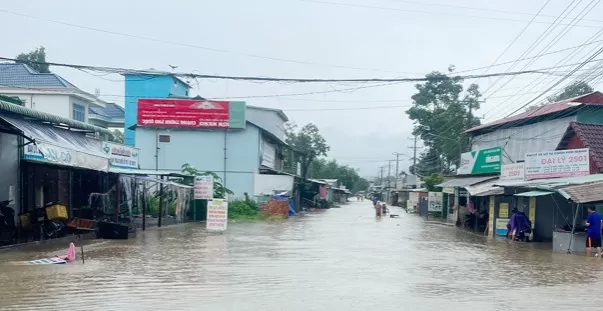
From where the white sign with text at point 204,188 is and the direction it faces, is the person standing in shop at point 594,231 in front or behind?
in front

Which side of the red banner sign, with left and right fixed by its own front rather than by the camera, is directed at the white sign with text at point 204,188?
front

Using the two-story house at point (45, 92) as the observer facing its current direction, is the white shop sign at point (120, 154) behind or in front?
in front

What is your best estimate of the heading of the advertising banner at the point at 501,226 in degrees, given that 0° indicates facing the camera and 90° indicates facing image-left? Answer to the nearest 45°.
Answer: approximately 0°

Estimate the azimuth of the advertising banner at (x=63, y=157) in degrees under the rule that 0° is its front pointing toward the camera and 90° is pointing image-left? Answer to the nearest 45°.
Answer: approximately 315°

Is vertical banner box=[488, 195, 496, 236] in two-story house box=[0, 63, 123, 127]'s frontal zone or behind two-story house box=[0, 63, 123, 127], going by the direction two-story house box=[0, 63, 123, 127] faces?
frontal zone

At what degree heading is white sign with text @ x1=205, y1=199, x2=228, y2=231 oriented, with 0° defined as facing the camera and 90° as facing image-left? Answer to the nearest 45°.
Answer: approximately 0°

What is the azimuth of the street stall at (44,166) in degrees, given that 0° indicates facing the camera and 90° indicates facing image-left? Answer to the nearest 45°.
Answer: approximately 315°
